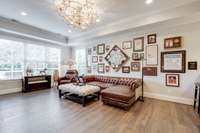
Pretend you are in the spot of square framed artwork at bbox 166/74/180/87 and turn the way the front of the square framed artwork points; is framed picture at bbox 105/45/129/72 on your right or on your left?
on your right

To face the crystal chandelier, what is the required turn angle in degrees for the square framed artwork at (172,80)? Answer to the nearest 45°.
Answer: approximately 45° to its right

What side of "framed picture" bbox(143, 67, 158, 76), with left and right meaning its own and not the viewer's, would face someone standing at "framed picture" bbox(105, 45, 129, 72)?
right

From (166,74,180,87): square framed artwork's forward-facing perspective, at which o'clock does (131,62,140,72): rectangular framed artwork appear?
The rectangular framed artwork is roughly at 3 o'clock from the square framed artwork.

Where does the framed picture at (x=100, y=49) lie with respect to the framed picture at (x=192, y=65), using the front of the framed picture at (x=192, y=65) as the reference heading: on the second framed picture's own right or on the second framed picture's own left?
on the second framed picture's own right

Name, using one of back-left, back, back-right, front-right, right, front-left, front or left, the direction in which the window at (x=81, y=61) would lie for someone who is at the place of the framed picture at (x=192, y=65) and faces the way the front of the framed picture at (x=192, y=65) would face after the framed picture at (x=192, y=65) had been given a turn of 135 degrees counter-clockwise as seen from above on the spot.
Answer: back-left
